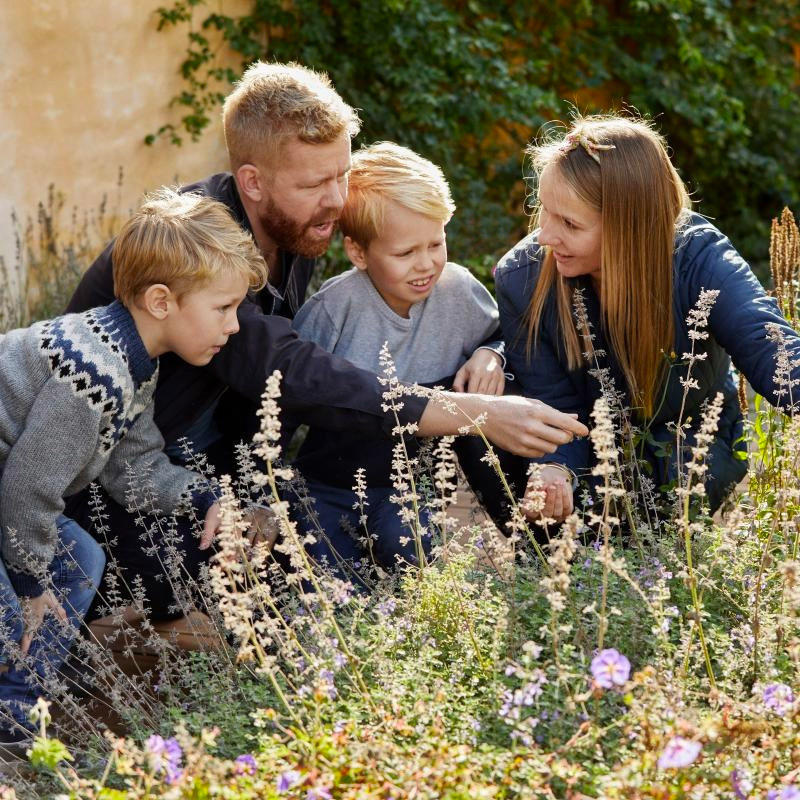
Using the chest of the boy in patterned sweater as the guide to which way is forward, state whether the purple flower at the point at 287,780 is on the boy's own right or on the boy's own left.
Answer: on the boy's own right

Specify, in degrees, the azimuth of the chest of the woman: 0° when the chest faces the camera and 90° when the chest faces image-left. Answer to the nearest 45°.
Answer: approximately 45°

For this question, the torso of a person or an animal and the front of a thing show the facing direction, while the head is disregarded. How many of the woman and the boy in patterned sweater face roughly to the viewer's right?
1

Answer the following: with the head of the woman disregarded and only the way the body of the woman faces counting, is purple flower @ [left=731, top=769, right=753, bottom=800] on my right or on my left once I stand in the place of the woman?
on my left

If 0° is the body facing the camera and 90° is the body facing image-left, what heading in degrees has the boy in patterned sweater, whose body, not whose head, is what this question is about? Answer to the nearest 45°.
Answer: approximately 270°

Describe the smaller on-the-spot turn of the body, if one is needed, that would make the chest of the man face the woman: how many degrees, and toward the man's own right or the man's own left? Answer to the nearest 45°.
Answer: approximately 45° to the man's own left

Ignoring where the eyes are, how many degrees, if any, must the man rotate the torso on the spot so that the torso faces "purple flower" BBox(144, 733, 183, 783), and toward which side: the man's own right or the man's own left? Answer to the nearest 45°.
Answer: approximately 45° to the man's own right

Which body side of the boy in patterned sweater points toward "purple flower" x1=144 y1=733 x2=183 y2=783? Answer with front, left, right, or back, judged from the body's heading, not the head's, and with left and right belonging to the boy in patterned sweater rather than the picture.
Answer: right

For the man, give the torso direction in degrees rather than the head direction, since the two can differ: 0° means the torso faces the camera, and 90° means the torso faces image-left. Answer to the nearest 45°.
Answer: approximately 315°
